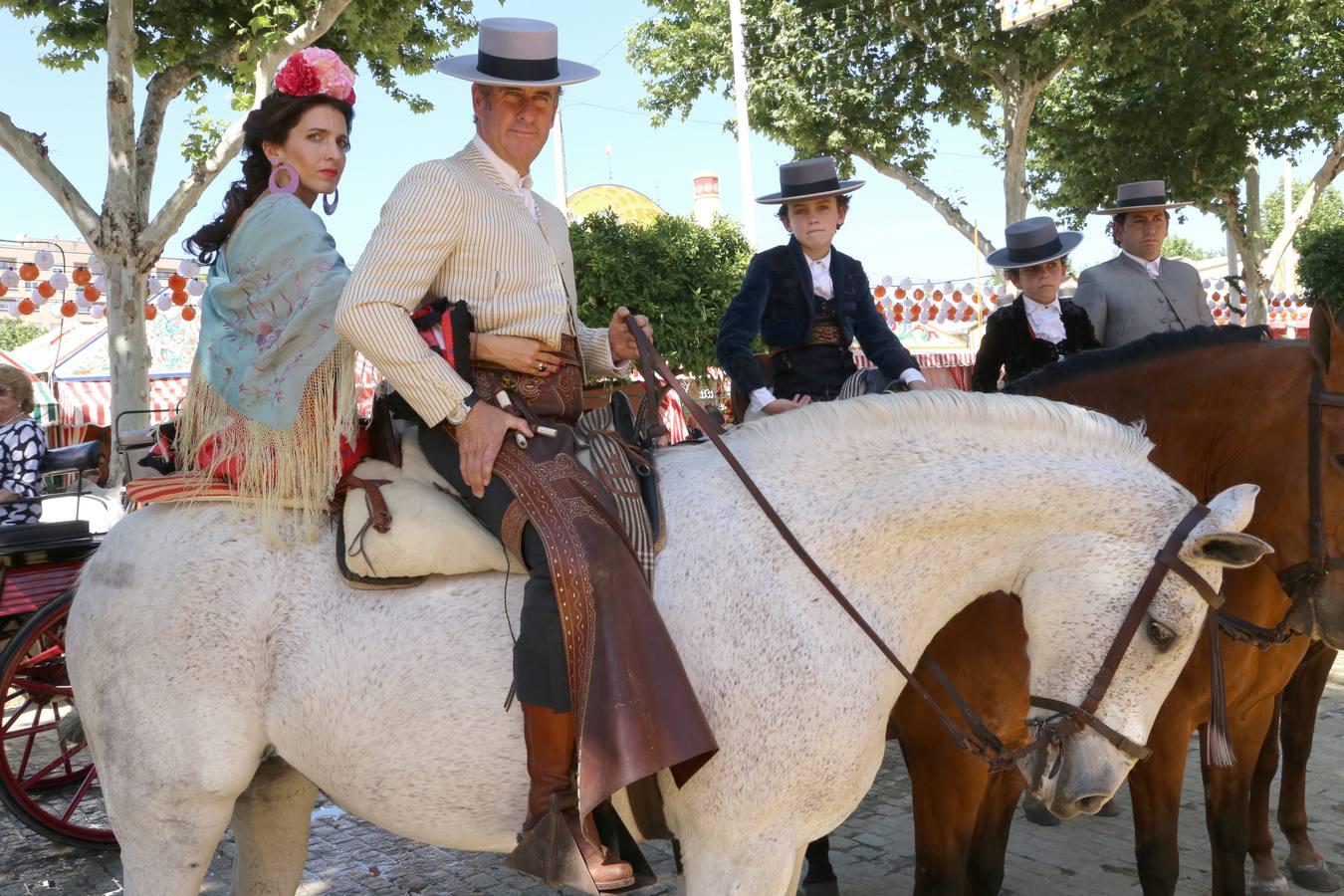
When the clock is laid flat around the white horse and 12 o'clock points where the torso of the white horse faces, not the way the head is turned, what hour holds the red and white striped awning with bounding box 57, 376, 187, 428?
The red and white striped awning is roughly at 8 o'clock from the white horse.

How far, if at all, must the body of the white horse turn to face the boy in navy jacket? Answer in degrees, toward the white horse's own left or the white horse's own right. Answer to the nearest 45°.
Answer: approximately 90° to the white horse's own left

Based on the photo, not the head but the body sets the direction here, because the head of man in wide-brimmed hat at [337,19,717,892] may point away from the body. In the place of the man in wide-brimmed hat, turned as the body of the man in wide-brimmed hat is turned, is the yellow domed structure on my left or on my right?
on my left

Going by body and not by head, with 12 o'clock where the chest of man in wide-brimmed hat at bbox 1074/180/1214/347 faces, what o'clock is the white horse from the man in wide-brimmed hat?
The white horse is roughly at 2 o'clock from the man in wide-brimmed hat.

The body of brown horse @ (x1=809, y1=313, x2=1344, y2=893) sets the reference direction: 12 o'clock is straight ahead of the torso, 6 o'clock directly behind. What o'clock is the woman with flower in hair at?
The woman with flower in hair is roughly at 5 o'clock from the brown horse.

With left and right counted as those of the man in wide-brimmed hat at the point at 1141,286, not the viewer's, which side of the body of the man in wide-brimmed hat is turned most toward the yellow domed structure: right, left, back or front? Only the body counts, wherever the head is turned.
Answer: back

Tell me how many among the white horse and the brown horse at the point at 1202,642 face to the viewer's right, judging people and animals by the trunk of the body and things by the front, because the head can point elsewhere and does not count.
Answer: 2

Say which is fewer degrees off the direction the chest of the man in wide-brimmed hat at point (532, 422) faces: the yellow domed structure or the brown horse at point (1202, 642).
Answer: the brown horse
